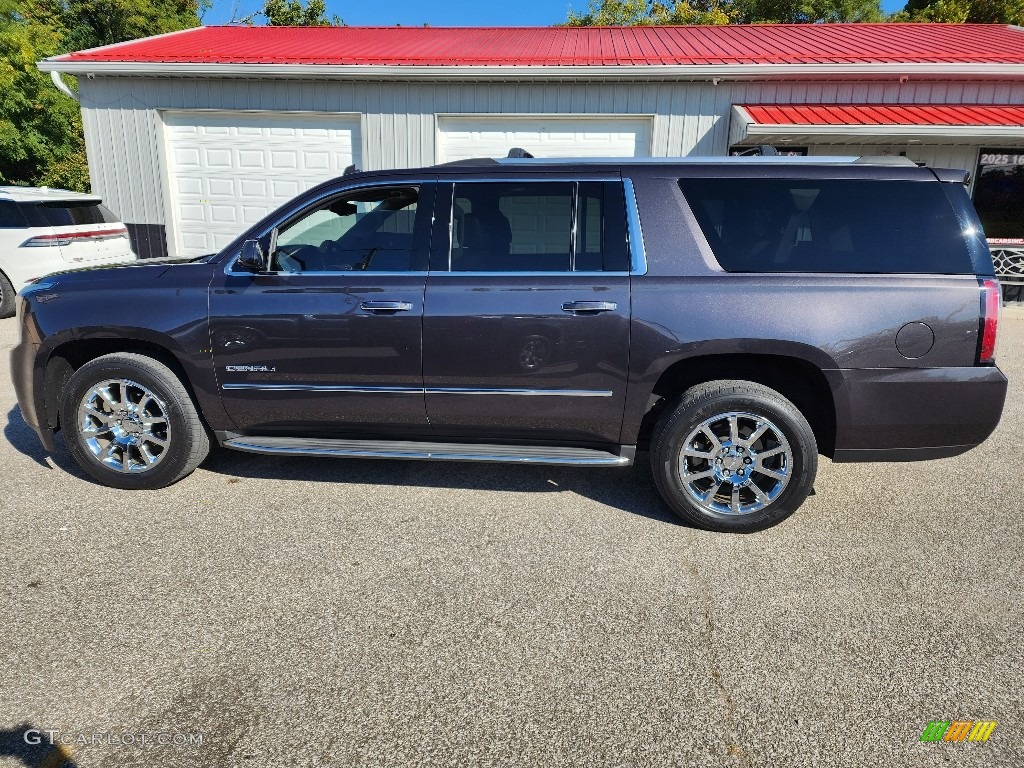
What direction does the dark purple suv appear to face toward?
to the viewer's left

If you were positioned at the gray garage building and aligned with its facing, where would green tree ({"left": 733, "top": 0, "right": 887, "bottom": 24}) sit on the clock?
The green tree is roughly at 7 o'clock from the gray garage building.

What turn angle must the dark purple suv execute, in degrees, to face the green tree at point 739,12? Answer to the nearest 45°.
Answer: approximately 90° to its right

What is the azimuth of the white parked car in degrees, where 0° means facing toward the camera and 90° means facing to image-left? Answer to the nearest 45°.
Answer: approximately 135°

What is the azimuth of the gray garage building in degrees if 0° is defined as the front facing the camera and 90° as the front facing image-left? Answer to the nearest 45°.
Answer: approximately 0°

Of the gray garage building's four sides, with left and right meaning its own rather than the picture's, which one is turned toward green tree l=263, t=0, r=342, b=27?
back

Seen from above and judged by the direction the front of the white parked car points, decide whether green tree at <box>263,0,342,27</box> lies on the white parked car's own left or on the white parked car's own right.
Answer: on the white parked car's own right

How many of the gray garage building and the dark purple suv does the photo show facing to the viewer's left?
1

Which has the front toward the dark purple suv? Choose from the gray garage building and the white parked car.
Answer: the gray garage building

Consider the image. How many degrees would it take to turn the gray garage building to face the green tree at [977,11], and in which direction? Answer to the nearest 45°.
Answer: approximately 135° to its left

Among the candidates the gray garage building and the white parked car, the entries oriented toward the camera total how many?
1

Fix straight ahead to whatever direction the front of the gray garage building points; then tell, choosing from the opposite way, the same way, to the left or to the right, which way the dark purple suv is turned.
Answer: to the right
